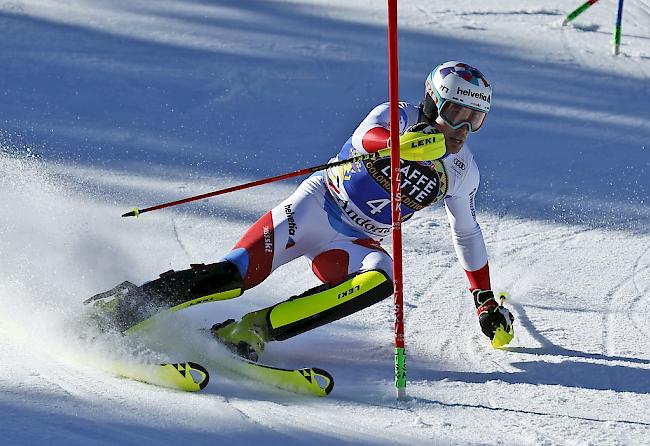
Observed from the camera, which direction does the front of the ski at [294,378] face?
facing the viewer and to the right of the viewer

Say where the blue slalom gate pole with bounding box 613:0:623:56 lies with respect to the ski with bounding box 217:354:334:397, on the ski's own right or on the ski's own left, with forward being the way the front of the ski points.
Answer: on the ski's own left

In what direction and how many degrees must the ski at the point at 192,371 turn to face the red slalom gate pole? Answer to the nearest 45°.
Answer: approximately 45° to its left

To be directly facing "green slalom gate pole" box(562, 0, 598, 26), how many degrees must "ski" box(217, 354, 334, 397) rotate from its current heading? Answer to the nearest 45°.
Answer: approximately 90° to its left
